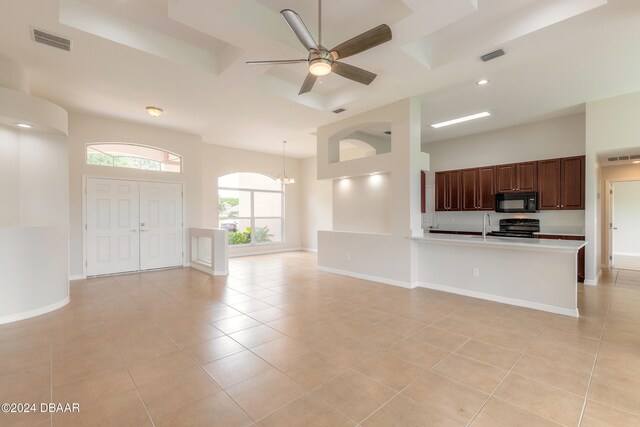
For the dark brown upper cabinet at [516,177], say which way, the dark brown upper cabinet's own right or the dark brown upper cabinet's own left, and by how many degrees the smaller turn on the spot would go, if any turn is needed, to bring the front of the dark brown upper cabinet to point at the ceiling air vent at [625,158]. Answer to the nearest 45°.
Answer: approximately 90° to the dark brown upper cabinet's own left

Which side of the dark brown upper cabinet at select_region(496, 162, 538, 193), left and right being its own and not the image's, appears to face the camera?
front

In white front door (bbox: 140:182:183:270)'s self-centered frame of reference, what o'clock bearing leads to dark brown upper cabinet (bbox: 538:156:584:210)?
The dark brown upper cabinet is roughly at 10 o'clock from the white front door.

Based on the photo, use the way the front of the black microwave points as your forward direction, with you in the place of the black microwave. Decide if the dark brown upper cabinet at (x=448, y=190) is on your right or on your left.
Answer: on your right

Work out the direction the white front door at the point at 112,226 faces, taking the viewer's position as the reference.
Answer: facing the viewer

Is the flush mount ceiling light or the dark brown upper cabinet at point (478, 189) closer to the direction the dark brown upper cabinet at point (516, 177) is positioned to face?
the flush mount ceiling light

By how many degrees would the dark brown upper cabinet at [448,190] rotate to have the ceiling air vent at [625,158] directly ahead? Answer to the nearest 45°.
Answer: approximately 90° to its left

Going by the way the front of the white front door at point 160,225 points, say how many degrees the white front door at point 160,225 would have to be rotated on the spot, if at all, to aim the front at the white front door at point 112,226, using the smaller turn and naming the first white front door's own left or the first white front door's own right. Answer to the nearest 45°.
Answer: approximately 90° to the first white front door's own right

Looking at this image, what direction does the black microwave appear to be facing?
toward the camera

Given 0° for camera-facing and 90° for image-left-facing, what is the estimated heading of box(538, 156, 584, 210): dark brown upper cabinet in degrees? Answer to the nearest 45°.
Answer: approximately 0°

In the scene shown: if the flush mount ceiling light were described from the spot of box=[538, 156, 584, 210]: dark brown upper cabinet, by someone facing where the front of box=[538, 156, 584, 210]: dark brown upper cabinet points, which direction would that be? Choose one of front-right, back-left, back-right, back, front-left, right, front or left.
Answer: front-right
